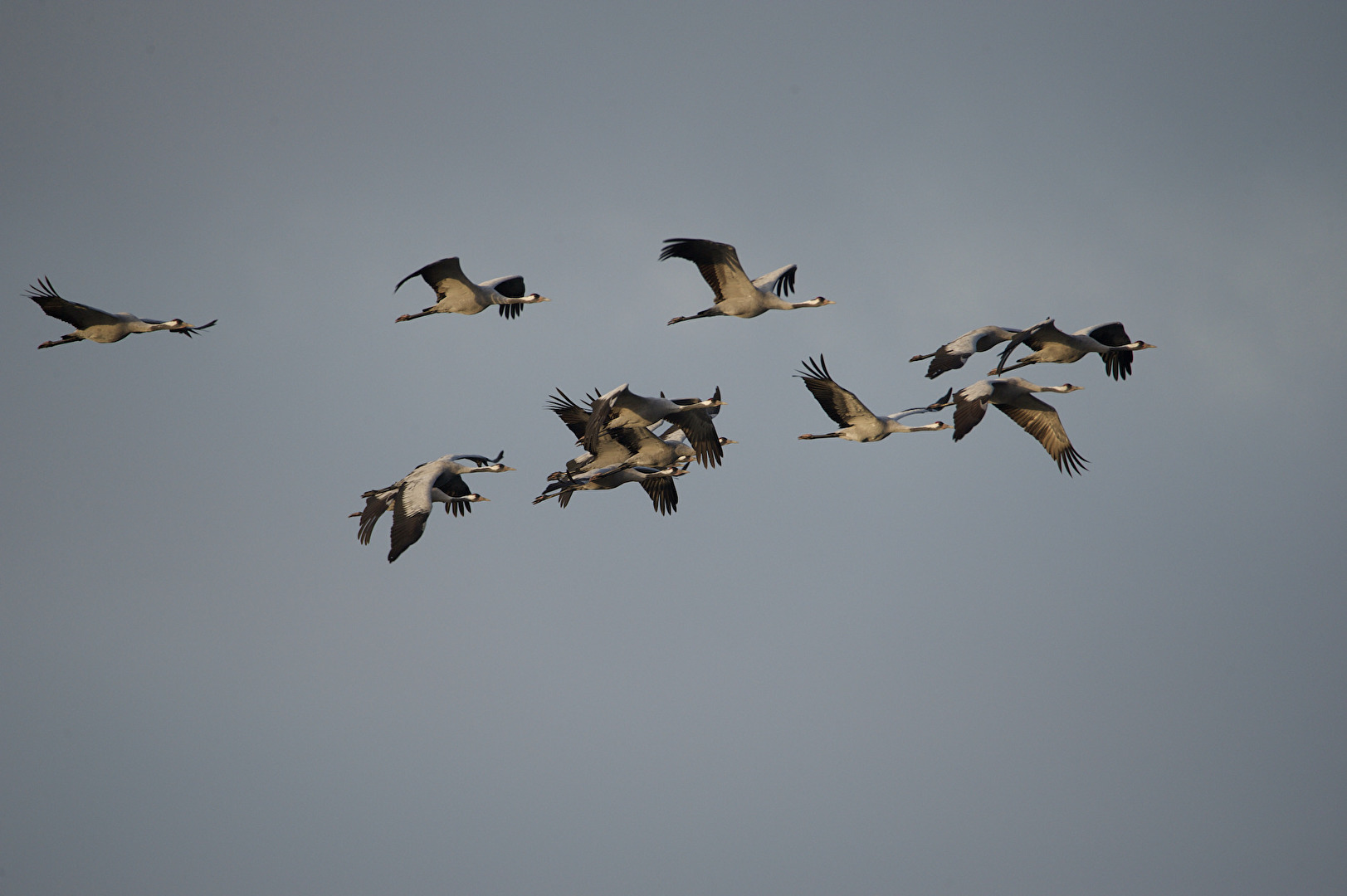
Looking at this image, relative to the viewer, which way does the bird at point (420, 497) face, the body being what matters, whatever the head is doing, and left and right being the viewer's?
facing to the right of the viewer

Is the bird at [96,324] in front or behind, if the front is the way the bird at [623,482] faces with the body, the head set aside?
behind

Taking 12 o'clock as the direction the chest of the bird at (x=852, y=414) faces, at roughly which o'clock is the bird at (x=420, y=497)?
the bird at (x=420, y=497) is roughly at 6 o'clock from the bird at (x=852, y=414).

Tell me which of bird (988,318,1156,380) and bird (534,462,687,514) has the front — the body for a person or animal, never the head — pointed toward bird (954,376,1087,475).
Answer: bird (534,462,687,514)

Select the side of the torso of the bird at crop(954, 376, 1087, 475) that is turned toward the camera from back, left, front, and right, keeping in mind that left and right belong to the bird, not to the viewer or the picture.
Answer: right

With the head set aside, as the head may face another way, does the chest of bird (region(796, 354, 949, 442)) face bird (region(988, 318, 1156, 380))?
yes

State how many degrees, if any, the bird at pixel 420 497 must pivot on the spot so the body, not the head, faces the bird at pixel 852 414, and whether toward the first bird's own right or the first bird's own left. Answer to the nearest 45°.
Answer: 0° — it already faces it

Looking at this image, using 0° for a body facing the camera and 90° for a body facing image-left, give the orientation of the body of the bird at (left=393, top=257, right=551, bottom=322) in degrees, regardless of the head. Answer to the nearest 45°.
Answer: approximately 270°

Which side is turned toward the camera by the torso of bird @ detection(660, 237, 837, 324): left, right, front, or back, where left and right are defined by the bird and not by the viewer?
right

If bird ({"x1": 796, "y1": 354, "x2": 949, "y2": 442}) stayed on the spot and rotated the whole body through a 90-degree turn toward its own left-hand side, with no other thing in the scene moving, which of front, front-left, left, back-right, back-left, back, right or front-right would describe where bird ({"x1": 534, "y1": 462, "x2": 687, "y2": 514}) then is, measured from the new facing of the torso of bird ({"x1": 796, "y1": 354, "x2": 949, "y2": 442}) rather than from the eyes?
left

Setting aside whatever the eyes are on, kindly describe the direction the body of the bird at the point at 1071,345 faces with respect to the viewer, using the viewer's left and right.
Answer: facing to the right of the viewer
